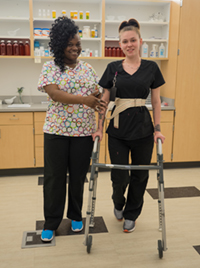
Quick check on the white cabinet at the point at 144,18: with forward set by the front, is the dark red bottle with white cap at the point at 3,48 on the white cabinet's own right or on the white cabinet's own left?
on the white cabinet's own right

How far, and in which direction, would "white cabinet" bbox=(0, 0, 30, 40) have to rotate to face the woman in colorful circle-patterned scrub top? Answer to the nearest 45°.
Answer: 0° — it already faces them

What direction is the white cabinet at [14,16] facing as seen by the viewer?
toward the camera

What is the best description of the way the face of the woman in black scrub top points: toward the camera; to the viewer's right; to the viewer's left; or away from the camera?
toward the camera

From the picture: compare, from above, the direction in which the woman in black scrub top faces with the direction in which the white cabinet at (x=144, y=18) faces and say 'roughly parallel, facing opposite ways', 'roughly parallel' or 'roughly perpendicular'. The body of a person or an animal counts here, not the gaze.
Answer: roughly parallel

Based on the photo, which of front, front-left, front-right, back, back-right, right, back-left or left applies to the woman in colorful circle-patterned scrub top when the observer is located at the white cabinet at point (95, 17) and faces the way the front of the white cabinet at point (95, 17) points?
front

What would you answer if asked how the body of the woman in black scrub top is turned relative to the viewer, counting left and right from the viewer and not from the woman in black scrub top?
facing the viewer

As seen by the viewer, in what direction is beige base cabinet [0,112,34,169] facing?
toward the camera

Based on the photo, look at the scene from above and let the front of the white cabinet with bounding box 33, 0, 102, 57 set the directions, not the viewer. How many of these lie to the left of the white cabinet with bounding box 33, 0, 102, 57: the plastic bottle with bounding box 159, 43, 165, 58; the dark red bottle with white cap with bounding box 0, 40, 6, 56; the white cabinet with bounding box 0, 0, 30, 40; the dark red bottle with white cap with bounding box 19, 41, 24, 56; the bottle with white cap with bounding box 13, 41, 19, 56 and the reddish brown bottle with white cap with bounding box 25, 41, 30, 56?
1

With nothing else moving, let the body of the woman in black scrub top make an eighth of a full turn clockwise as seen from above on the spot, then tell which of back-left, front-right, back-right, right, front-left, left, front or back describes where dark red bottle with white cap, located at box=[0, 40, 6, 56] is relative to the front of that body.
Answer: right

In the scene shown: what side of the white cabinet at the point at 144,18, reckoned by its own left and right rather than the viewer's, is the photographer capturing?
front

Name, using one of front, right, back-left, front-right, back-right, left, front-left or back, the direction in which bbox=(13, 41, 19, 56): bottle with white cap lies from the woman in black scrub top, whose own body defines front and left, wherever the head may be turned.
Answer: back-right

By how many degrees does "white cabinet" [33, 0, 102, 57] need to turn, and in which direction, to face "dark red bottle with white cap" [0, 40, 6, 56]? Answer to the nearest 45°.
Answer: approximately 90° to its right

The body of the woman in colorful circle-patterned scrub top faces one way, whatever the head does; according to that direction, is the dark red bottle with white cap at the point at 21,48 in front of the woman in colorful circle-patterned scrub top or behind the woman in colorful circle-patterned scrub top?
behind

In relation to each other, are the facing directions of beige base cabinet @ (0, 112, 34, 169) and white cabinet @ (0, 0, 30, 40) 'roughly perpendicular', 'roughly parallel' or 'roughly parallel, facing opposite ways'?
roughly parallel
